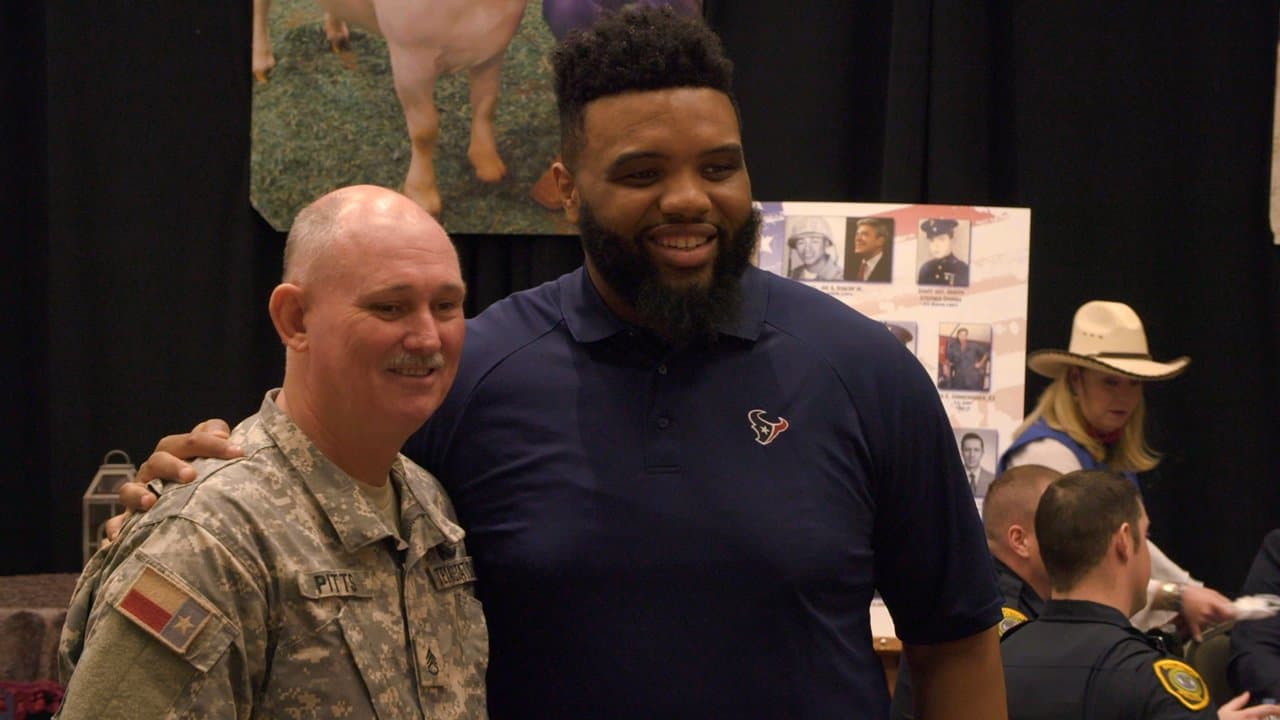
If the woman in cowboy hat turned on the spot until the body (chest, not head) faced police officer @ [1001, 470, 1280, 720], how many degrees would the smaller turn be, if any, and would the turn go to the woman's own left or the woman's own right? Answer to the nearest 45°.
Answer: approximately 45° to the woman's own right

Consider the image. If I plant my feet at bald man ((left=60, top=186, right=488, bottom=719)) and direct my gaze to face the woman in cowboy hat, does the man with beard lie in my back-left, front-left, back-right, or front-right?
front-right

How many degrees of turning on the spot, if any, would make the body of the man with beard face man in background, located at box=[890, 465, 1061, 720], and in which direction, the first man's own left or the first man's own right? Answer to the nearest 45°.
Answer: approximately 135° to the first man's own left

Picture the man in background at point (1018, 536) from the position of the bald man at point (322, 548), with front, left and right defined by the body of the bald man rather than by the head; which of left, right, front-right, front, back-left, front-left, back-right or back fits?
left

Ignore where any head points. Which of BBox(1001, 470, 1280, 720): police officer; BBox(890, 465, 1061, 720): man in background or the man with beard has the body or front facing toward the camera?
the man with beard

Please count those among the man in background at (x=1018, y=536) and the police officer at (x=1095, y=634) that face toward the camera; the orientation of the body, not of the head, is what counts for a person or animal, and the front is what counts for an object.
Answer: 0

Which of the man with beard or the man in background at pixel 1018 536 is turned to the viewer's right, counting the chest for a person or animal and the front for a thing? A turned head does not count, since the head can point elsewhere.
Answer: the man in background

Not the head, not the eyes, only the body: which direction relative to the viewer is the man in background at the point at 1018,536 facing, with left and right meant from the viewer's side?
facing to the right of the viewer

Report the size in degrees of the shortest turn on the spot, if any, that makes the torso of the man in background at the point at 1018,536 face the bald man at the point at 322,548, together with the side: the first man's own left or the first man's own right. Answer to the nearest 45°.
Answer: approximately 90° to the first man's own right

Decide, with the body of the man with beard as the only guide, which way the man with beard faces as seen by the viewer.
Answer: toward the camera

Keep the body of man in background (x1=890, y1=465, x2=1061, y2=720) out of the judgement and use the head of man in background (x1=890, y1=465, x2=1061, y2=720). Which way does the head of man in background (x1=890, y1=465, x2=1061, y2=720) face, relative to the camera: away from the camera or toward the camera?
away from the camera

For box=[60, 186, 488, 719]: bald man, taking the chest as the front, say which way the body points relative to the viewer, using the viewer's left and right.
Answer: facing the viewer and to the right of the viewer

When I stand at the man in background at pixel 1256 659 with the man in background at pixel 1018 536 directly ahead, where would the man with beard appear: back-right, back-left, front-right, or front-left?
front-left

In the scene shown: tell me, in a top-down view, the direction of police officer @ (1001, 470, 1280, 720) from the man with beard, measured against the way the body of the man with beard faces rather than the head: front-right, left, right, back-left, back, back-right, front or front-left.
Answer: back-left
